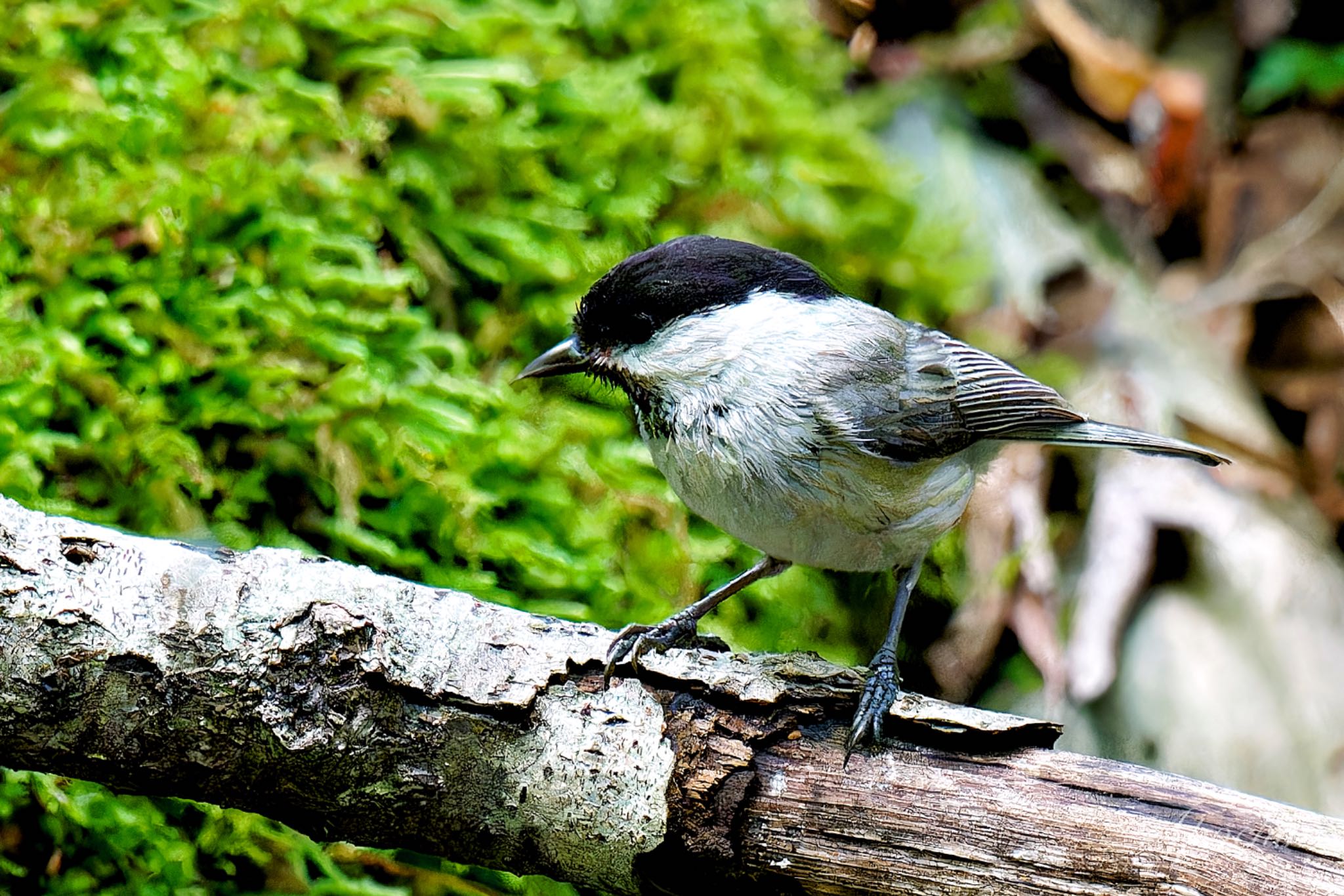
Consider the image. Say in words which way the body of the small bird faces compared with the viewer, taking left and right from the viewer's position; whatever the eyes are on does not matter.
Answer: facing to the left of the viewer
